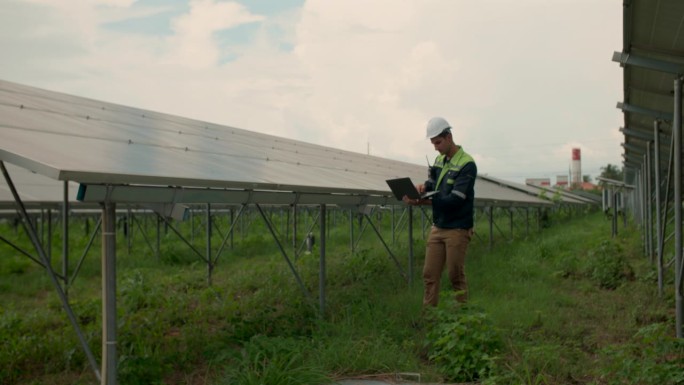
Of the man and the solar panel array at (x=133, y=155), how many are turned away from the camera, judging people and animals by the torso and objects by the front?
0

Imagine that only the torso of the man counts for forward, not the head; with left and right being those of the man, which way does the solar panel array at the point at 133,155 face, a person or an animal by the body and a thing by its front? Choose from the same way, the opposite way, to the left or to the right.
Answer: to the left

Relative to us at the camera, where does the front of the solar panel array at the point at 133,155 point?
facing the viewer and to the right of the viewer
